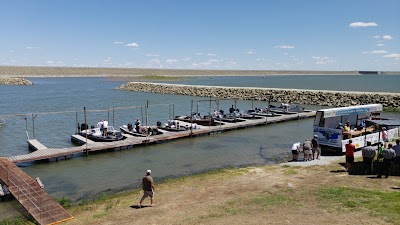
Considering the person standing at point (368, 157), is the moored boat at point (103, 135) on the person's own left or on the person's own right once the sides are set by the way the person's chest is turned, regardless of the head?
on the person's own left

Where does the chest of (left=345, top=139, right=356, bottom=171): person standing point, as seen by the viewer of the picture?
away from the camera

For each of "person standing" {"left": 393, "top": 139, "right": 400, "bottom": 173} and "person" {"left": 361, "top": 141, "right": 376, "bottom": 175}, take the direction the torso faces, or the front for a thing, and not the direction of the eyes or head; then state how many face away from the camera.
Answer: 2

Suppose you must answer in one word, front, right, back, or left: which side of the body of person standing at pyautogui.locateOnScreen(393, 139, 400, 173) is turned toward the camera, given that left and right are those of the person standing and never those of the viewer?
back

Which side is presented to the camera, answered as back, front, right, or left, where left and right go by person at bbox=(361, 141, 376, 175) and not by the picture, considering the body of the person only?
back

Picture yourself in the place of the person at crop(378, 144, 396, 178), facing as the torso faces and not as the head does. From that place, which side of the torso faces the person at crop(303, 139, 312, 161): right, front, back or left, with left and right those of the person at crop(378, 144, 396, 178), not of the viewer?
left
